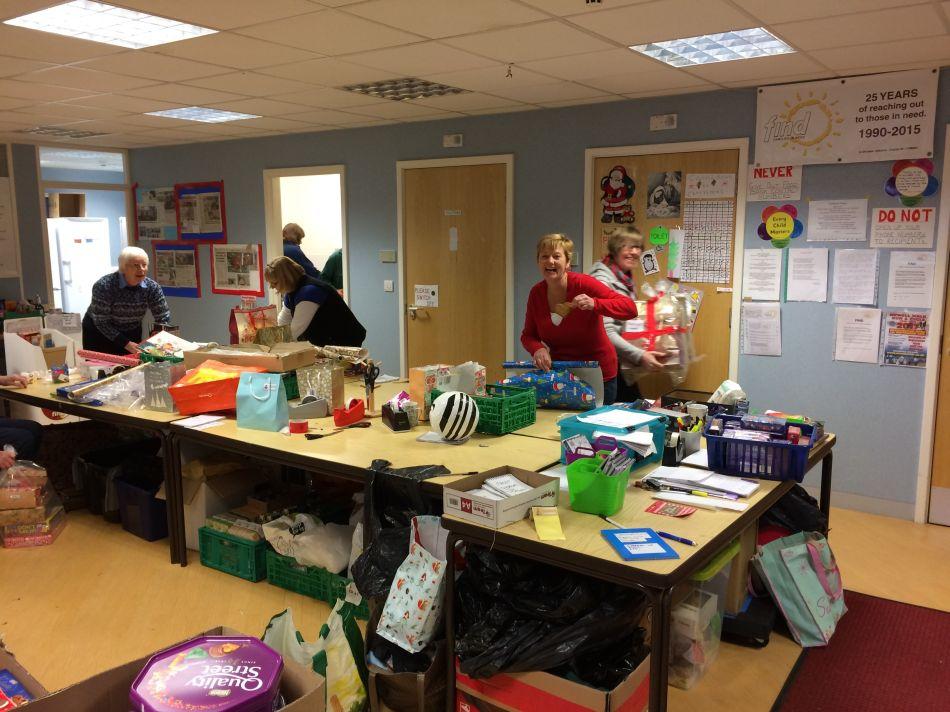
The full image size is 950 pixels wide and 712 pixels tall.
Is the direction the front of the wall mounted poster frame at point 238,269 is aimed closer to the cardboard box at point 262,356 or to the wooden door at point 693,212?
the cardboard box

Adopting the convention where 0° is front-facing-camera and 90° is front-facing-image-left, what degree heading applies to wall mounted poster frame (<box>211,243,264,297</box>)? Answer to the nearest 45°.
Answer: approximately 45°

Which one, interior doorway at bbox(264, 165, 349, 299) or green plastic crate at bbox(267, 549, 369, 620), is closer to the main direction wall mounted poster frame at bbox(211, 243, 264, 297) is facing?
the green plastic crate

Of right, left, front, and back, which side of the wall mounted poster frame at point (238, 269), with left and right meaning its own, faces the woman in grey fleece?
left

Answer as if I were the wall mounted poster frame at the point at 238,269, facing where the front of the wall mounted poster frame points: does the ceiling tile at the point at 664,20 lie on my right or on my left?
on my left

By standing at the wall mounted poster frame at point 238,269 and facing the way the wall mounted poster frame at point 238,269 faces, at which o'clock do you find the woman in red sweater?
The woman in red sweater is roughly at 10 o'clock from the wall mounted poster frame.

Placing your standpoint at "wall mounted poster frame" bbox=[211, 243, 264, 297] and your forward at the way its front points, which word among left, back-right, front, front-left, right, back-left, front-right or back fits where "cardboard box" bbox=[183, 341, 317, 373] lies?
front-left

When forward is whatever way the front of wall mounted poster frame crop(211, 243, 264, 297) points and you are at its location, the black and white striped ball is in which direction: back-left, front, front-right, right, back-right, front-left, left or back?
front-left

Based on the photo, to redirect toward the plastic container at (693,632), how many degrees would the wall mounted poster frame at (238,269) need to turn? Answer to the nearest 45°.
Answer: approximately 45° to its left

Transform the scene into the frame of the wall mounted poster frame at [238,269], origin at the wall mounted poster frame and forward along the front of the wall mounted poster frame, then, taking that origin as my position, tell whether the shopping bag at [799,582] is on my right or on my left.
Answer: on my left
